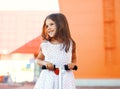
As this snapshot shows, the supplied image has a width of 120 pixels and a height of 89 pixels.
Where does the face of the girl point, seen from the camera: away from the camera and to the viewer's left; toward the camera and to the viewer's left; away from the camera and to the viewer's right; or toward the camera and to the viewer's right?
toward the camera and to the viewer's left

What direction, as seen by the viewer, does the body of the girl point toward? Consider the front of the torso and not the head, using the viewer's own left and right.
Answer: facing the viewer
